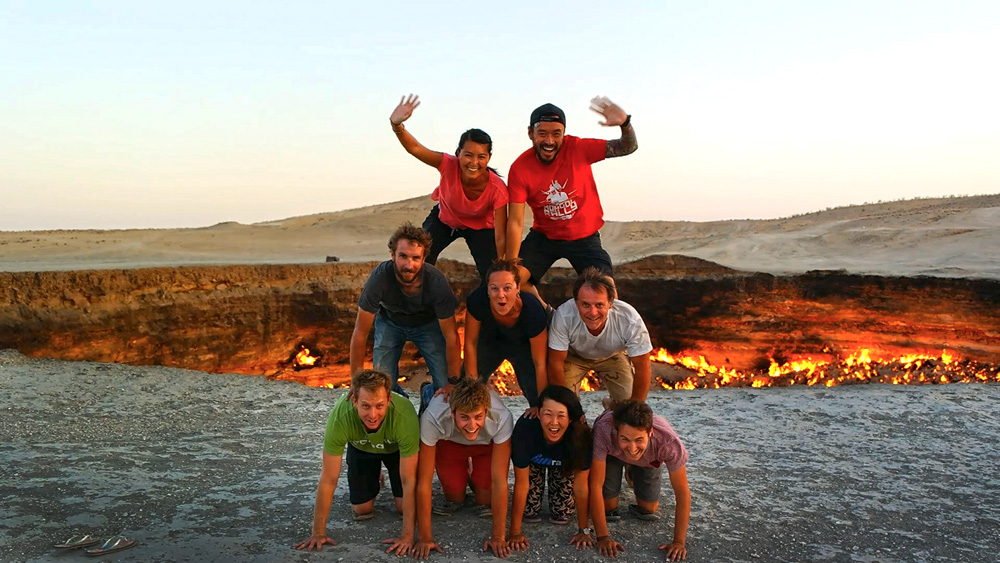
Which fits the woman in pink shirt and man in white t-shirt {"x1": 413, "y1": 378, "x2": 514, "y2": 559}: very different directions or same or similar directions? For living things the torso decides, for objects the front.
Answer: same or similar directions

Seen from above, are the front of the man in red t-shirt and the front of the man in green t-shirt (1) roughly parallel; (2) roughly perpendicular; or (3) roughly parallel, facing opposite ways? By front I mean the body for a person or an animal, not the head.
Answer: roughly parallel

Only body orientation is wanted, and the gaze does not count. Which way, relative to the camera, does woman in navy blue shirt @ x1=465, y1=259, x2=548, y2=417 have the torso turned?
toward the camera

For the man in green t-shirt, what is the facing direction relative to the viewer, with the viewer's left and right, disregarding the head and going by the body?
facing the viewer

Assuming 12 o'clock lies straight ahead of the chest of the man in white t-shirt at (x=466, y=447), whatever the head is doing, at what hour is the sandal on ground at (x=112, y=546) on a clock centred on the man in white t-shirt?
The sandal on ground is roughly at 3 o'clock from the man in white t-shirt.

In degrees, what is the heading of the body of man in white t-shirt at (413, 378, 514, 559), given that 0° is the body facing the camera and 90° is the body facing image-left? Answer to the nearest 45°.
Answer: approximately 0°

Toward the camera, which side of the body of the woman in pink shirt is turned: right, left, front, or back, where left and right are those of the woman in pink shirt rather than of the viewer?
front

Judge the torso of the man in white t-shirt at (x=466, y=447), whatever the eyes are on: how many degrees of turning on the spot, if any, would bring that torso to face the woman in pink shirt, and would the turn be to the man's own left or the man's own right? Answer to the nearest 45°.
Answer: approximately 180°

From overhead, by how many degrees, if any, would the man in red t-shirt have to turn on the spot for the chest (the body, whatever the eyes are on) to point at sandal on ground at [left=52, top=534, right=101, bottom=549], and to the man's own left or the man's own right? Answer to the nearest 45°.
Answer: approximately 45° to the man's own right

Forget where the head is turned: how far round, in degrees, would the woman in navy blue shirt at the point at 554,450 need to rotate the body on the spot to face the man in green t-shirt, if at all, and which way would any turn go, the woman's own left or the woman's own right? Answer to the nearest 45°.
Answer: approximately 90° to the woman's own right

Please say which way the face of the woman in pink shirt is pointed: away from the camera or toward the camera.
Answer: toward the camera

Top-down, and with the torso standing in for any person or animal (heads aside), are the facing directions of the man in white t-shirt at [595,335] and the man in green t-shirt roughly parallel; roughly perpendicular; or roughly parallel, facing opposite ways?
roughly parallel

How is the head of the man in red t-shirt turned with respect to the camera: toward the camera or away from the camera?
toward the camera

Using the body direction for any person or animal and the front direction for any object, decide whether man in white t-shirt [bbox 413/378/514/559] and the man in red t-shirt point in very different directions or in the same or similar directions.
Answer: same or similar directions

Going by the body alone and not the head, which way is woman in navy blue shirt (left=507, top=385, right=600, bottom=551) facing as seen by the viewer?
toward the camera

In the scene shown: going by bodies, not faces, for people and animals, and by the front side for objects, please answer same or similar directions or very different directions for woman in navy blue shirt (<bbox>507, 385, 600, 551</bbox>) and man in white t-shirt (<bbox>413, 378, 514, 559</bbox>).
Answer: same or similar directions
